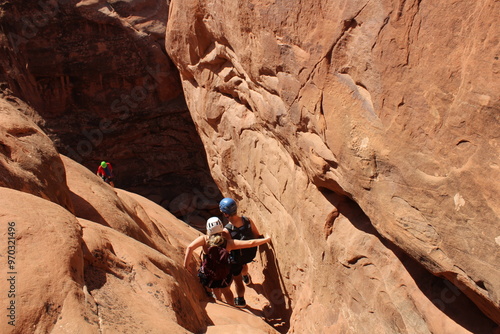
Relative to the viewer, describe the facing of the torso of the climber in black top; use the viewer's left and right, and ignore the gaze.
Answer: facing away from the viewer and to the left of the viewer
